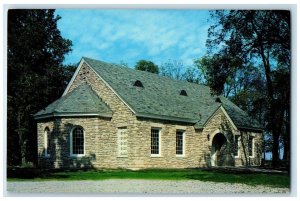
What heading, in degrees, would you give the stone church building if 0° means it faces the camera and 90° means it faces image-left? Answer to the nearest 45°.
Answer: approximately 315°

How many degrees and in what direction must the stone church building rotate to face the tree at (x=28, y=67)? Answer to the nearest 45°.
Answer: approximately 90° to its right
